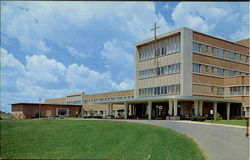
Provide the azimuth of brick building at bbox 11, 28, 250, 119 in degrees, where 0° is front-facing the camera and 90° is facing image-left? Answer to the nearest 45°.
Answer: approximately 45°
